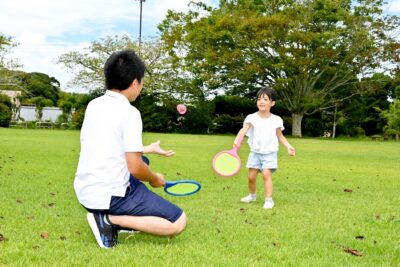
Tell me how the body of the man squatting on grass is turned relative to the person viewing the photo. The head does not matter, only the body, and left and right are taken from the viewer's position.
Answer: facing away from the viewer and to the right of the viewer

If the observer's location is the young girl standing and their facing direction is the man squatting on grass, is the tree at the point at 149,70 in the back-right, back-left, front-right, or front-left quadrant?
back-right

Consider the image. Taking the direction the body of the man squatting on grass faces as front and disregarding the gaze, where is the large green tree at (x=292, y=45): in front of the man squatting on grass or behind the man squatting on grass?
in front

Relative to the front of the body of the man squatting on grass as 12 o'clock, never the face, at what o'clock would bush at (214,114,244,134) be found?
The bush is roughly at 11 o'clock from the man squatting on grass.

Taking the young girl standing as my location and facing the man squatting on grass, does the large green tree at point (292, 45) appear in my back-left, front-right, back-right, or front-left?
back-right

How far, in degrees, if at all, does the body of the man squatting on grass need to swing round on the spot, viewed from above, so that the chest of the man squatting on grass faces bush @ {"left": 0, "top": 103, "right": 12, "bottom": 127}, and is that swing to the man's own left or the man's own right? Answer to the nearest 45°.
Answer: approximately 45° to the man's own left

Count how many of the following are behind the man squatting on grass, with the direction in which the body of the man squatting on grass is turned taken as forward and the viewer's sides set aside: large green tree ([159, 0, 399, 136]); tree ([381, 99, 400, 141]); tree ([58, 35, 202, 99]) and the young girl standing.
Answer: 0

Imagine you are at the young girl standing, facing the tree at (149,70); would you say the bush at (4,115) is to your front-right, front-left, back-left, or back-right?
front-left

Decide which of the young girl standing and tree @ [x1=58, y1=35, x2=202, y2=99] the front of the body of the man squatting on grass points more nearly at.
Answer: the young girl standing

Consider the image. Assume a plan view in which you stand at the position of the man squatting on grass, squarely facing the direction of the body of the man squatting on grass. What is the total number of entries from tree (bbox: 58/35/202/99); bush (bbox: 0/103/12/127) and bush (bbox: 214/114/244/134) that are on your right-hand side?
0

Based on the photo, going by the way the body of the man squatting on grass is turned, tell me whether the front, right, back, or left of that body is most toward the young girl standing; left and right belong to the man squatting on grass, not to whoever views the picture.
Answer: front

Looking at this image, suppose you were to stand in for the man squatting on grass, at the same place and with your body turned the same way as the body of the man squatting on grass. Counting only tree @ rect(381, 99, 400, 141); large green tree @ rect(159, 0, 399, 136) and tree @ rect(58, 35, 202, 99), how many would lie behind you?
0

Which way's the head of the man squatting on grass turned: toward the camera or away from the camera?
away from the camera

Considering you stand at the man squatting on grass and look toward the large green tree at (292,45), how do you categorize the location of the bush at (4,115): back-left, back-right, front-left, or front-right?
front-left

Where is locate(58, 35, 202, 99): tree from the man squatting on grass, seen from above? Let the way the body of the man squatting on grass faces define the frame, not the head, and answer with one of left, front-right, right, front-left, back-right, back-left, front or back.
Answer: front-left

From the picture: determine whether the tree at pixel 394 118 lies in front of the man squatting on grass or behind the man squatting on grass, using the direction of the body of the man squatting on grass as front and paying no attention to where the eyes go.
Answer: in front
